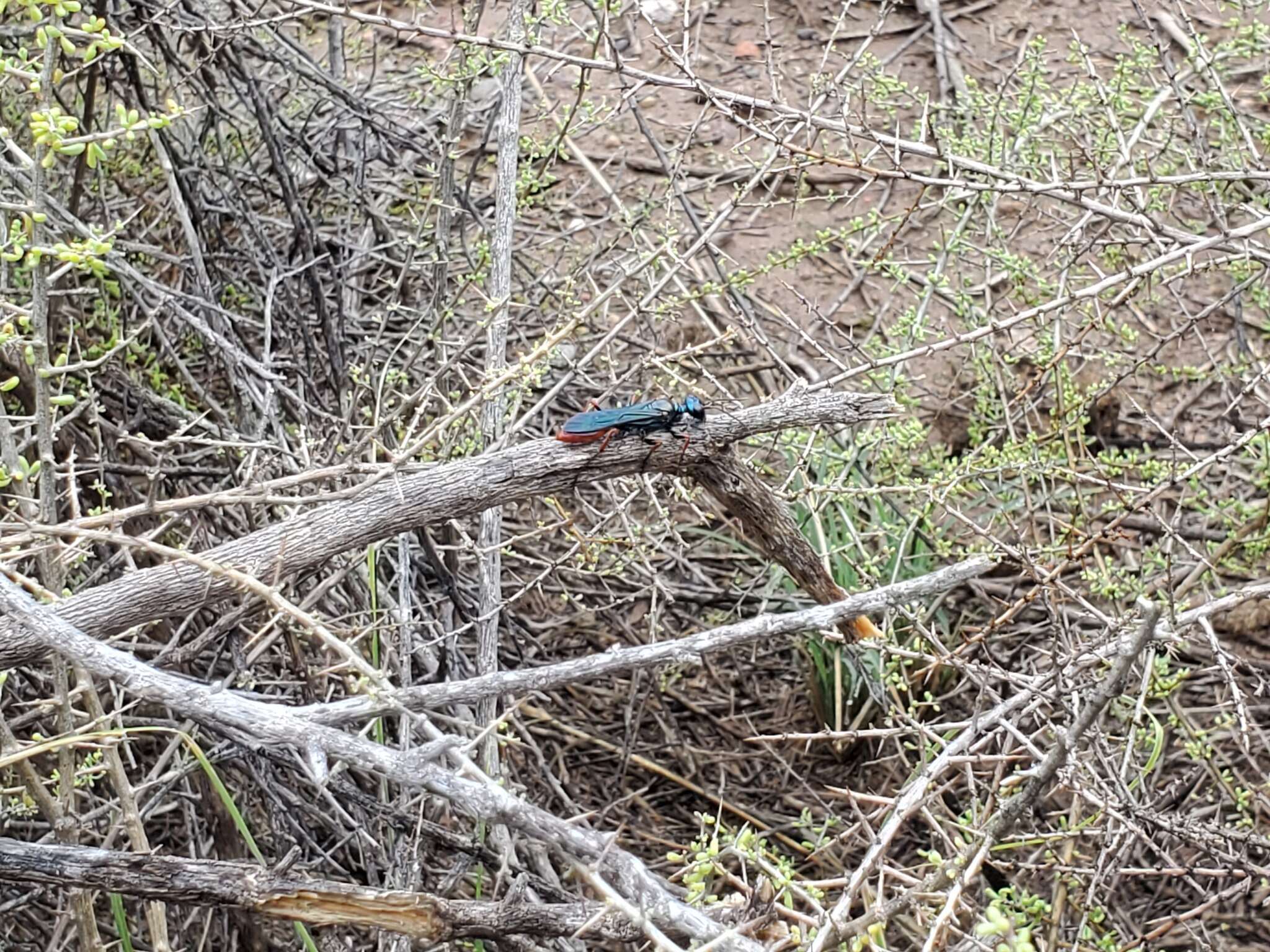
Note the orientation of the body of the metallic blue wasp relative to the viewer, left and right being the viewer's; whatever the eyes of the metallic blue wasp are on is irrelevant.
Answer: facing to the right of the viewer

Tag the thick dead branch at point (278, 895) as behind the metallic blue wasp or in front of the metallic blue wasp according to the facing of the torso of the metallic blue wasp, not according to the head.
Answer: behind

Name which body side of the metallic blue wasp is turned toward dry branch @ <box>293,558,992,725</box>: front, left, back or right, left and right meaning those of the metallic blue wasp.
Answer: right
